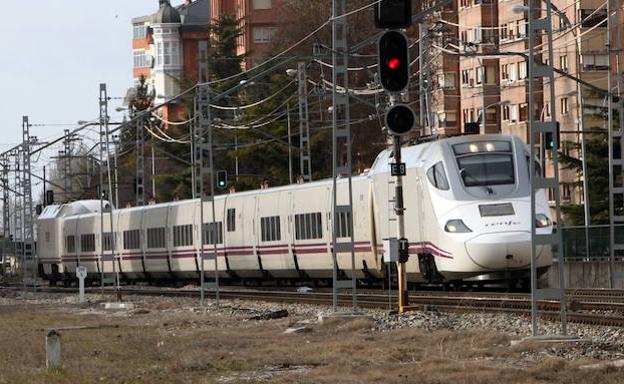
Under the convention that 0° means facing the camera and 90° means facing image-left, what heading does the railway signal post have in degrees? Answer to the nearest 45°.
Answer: approximately 0°

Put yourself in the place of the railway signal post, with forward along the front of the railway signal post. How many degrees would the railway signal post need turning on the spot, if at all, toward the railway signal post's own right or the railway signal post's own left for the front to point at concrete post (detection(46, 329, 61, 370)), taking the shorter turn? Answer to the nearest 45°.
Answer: approximately 45° to the railway signal post's own right
